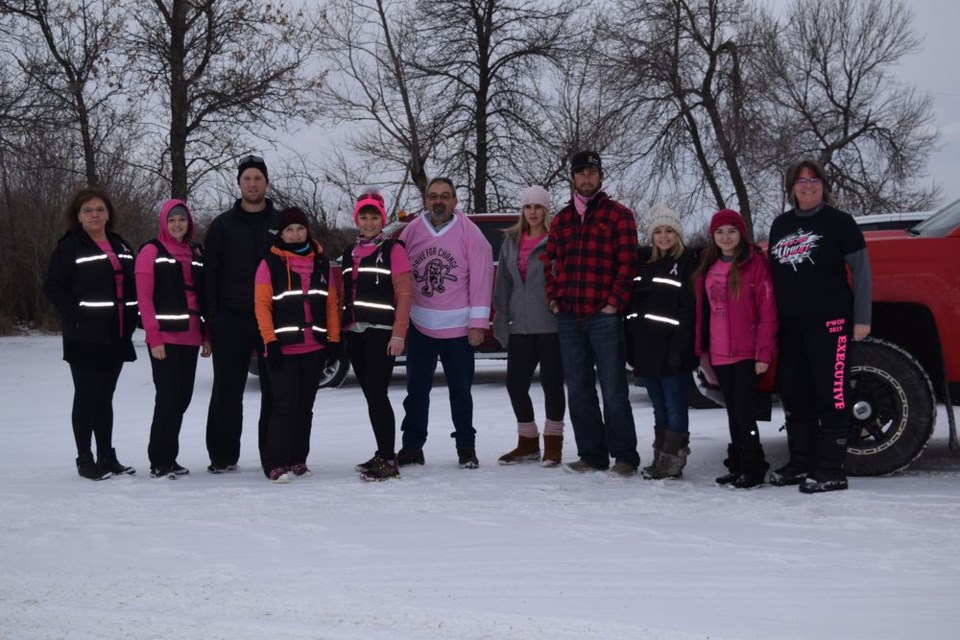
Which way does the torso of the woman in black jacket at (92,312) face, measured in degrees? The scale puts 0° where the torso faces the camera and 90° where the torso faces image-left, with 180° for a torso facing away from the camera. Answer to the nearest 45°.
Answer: approximately 315°

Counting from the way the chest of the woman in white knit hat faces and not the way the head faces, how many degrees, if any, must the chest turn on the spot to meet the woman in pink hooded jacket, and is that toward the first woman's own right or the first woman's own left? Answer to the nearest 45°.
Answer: approximately 45° to the first woman's own right

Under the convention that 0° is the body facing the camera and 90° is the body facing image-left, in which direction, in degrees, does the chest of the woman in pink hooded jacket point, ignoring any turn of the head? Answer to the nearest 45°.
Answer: approximately 315°

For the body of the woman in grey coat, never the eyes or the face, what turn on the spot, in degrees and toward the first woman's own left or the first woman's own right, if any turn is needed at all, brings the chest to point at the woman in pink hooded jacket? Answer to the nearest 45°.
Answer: approximately 90° to the first woman's own right

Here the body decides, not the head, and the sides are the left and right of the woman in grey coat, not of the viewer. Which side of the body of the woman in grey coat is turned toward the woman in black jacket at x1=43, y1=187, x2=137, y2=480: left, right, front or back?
right

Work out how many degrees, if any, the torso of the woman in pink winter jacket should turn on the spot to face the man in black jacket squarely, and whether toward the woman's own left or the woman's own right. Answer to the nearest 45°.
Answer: approximately 45° to the woman's own right

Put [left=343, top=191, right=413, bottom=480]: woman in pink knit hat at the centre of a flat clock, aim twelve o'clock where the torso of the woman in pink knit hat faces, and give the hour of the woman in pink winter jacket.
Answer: The woman in pink winter jacket is roughly at 8 o'clock from the woman in pink knit hat.
